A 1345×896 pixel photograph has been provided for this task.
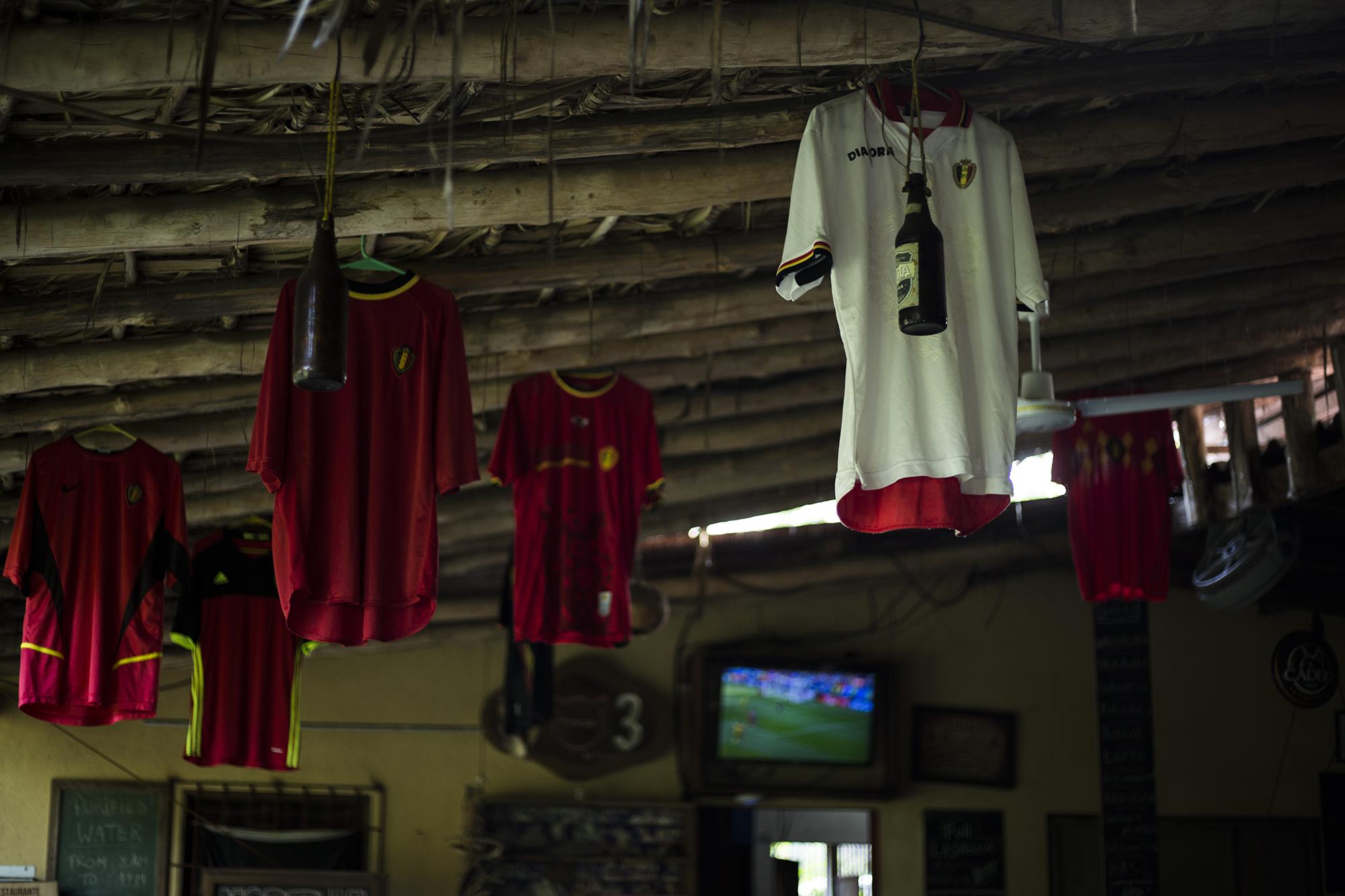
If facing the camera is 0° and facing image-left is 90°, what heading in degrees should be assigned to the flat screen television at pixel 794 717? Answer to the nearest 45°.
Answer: approximately 0°

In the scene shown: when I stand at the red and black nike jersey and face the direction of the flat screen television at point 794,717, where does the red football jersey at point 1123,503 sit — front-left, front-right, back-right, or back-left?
front-right

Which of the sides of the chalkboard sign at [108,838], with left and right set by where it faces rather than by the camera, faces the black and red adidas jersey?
front

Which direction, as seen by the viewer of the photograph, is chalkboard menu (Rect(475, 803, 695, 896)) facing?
facing the viewer

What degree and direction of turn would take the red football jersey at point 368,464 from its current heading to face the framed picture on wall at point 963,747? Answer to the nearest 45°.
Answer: approximately 135° to its left

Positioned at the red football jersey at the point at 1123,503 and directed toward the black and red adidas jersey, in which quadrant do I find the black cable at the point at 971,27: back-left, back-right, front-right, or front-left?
front-left

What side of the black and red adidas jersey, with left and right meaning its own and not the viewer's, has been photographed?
front

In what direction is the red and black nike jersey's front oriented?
toward the camera

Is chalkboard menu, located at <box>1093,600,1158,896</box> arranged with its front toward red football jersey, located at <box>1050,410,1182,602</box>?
yes

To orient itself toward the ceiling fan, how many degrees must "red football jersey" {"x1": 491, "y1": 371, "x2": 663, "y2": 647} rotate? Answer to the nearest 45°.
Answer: approximately 90° to its left

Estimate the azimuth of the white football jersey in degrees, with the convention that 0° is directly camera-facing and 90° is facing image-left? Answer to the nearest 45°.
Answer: approximately 0°

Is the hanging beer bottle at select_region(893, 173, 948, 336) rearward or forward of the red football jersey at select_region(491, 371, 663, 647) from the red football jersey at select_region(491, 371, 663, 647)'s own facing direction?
forward

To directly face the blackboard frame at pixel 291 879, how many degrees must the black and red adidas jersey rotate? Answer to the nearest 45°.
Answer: approximately 180°

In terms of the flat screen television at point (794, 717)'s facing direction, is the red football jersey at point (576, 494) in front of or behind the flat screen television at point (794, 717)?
in front

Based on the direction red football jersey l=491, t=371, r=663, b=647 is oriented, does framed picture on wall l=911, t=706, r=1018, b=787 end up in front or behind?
behind
